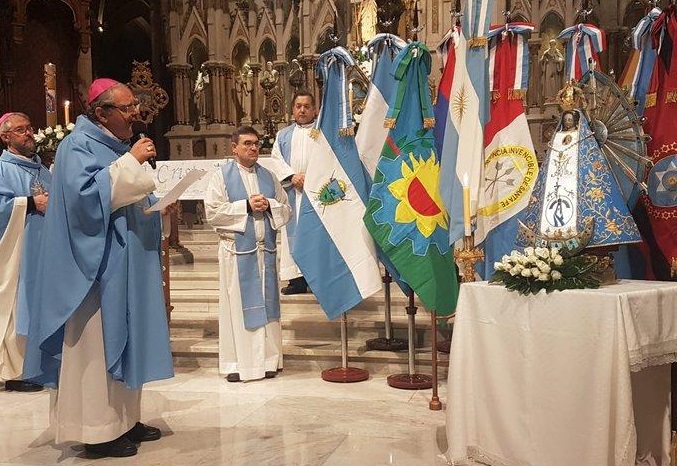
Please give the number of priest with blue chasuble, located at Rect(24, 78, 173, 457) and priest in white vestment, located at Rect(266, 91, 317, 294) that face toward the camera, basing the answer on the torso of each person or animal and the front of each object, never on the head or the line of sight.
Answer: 1

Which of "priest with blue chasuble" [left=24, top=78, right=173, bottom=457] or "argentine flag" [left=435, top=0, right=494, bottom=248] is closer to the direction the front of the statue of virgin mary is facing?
the priest with blue chasuble

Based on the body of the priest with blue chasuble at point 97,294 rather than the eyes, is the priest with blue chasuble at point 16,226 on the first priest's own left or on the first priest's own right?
on the first priest's own left

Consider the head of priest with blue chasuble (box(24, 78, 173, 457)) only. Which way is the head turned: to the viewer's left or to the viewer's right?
to the viewer's right

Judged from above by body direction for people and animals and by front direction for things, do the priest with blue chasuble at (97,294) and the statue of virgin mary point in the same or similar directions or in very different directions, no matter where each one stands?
very different directions

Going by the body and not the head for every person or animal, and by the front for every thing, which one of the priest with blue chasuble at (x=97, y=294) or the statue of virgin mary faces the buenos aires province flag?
the priest with blue chasuble

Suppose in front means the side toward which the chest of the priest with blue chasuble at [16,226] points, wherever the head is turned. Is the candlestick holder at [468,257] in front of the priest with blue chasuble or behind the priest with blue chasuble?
in front

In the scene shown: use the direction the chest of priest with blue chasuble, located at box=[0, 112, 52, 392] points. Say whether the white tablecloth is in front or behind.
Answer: in front

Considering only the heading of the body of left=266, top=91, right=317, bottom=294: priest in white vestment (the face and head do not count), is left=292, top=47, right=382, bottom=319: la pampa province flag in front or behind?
in front

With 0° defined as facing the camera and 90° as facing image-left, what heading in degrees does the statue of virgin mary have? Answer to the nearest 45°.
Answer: approximately 45°

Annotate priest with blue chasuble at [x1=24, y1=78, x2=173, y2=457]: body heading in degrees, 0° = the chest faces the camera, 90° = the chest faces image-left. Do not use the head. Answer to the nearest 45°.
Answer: approximately 270°

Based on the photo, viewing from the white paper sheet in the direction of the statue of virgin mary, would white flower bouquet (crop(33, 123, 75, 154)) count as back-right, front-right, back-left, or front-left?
back-left

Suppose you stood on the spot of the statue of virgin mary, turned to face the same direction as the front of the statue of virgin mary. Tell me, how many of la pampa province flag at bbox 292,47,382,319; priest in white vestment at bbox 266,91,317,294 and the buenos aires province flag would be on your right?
3

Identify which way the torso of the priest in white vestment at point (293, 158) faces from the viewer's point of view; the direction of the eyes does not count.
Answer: toward the camera
